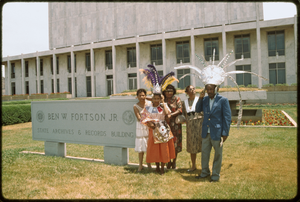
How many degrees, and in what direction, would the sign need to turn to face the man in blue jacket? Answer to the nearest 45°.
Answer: approximately 90° to its left

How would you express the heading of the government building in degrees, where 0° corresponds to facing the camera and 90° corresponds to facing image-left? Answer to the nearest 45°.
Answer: approximately 45°

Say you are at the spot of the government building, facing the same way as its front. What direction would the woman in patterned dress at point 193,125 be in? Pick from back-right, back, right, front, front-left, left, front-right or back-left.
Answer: front-left

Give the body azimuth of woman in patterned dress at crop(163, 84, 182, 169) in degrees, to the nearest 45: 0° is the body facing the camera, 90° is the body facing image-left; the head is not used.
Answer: approximately 45°

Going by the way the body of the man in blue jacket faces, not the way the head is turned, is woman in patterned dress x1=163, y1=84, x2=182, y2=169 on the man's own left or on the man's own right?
on the man's own right

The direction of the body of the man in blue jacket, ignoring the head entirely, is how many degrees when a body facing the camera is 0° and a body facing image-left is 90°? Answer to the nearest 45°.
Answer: approximately 45°

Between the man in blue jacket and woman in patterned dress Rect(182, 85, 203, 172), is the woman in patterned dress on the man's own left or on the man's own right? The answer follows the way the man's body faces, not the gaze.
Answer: on the man's own right
